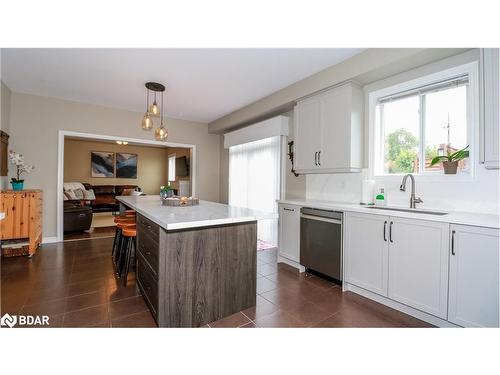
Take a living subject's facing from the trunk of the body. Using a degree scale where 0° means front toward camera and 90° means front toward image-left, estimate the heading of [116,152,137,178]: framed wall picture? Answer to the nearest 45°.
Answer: approximately 0°

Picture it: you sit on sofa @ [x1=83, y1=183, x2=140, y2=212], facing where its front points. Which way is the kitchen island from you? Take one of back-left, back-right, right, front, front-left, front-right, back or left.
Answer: front

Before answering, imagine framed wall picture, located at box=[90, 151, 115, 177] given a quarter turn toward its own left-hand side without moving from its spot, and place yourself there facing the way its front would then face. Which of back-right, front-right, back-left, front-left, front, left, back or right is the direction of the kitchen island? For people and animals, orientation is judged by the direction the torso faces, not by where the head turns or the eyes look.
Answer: right

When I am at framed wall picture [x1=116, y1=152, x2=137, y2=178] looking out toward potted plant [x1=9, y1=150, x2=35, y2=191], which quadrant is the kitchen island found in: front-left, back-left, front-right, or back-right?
front-left

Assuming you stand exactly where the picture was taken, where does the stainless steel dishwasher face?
facing the viewer and to the left of the viewer

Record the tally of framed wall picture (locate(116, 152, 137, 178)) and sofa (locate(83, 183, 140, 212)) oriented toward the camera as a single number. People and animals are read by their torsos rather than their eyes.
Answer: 2

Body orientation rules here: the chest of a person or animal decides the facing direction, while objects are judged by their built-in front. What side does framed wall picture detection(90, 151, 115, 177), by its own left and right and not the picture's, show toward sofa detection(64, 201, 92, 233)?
front

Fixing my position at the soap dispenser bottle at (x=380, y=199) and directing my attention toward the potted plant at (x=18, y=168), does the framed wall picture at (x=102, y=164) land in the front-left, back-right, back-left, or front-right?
front-right

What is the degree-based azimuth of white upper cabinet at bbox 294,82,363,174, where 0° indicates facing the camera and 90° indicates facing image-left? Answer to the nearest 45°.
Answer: approximately 45°

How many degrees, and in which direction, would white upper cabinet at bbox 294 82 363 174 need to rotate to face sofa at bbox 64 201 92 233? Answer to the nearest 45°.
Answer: approximately 45° to its right
